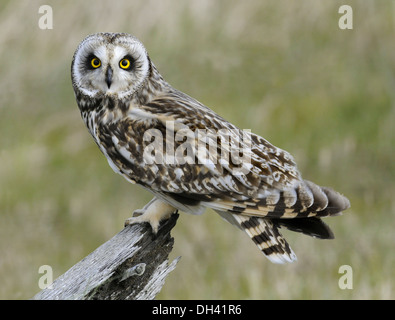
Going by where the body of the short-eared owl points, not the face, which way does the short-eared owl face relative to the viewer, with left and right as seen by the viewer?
facing to the left of the viewer
